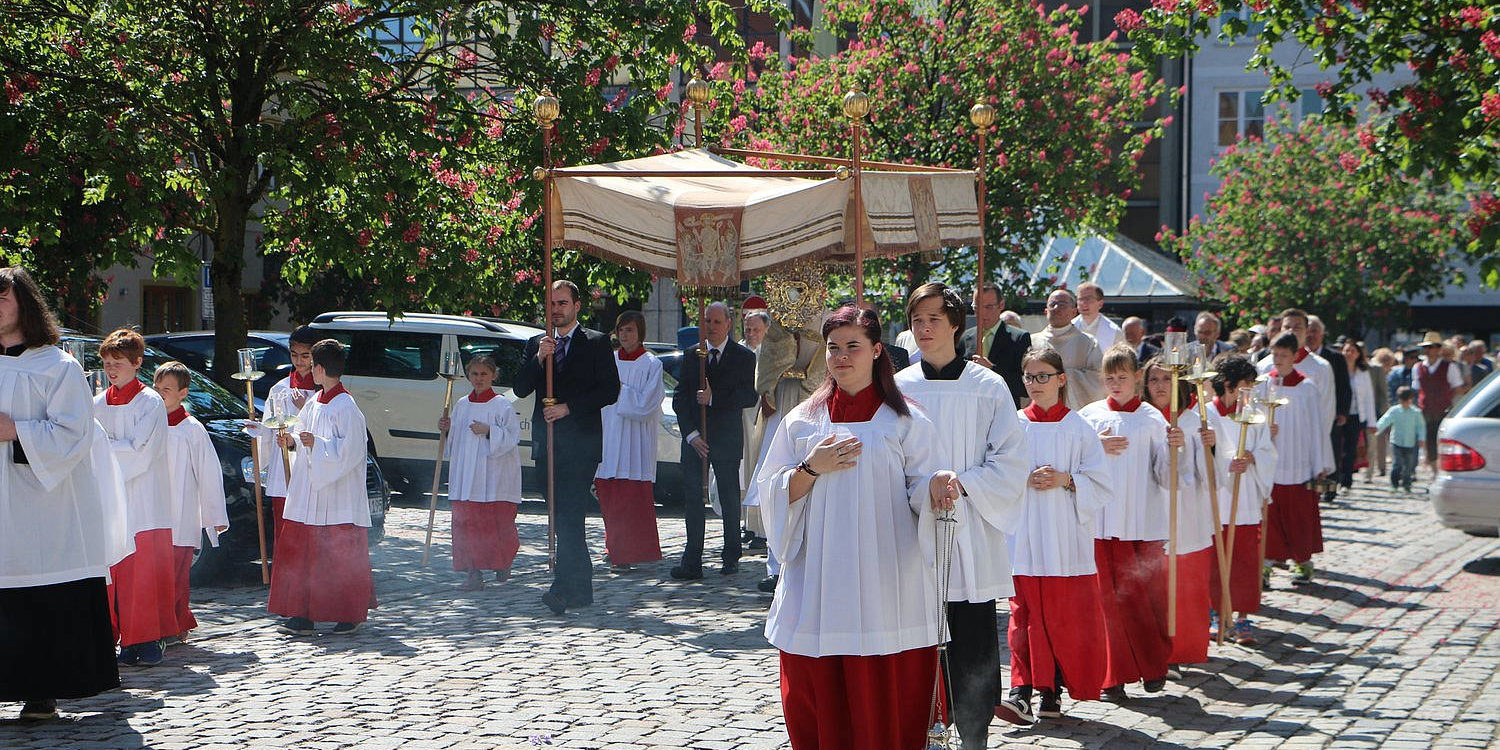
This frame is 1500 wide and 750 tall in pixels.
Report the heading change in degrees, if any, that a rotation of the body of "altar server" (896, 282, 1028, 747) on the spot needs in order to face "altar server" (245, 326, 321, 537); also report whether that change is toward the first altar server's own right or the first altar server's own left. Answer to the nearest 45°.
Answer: approximately 90° to the first altar server's own right

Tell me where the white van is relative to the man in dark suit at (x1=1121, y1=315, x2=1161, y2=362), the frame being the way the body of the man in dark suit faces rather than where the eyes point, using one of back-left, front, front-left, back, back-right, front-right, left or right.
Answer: front-right

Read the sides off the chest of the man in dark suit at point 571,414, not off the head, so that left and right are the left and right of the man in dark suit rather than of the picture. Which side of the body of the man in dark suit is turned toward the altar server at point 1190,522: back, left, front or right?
left

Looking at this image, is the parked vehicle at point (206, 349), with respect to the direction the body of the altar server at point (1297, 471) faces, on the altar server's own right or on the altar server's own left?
on the altar server's own right

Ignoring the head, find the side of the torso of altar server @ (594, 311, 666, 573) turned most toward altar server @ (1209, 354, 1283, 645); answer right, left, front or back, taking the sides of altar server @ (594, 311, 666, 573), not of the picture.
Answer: left

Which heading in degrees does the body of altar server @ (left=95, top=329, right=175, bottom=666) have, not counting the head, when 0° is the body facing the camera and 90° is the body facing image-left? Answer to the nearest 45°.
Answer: approximately 45°

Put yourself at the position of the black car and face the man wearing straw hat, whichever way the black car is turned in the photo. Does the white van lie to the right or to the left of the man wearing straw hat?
left
